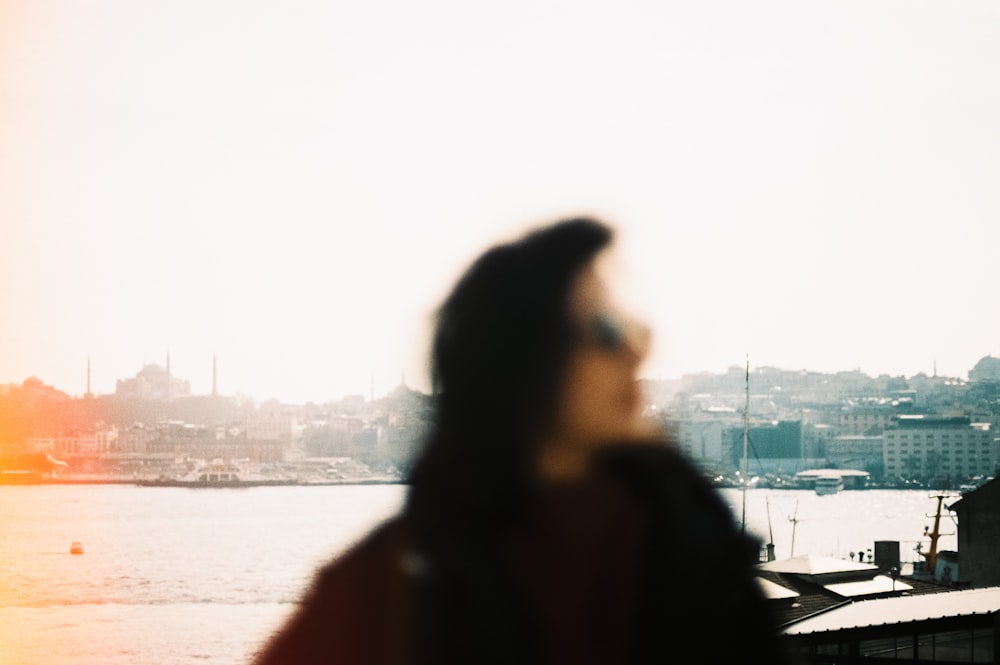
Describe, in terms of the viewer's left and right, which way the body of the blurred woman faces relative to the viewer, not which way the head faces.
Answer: facing the viewer and to the right of the viewer

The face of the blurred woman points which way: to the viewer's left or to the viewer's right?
to the viewer's right

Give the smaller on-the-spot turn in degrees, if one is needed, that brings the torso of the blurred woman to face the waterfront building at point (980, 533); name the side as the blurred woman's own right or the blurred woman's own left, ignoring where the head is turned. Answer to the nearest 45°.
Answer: approximately 135° to the blurred woman's own left
